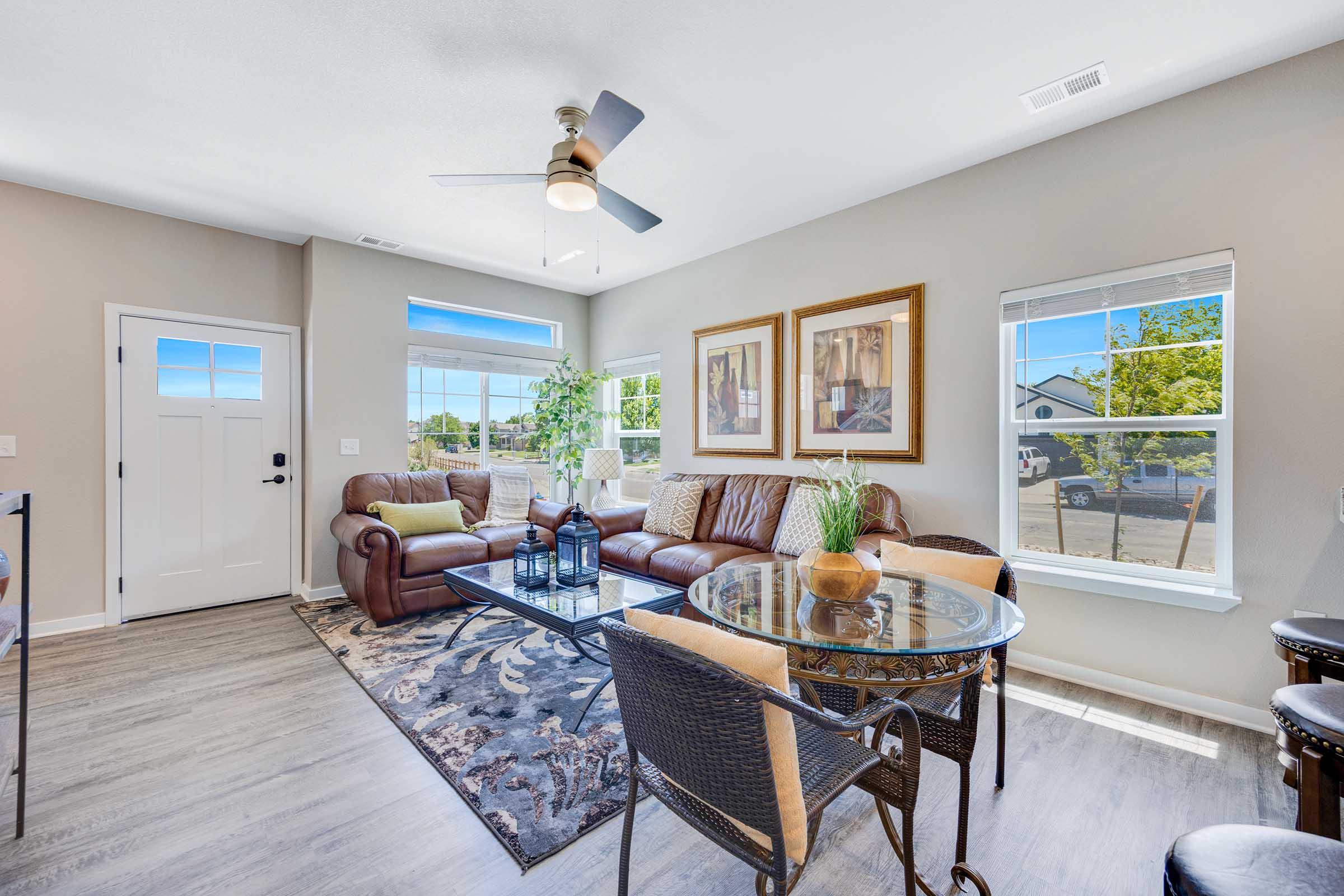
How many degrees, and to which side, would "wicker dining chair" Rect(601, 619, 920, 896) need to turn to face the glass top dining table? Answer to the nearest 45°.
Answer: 0° — it already faces it

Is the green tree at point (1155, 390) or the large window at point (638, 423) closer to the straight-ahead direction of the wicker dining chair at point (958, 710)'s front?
the large window

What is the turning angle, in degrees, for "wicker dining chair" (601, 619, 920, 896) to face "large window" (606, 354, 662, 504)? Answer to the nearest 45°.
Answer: approximately 45° to its left

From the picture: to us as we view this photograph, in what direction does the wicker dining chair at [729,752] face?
facing away from the viewer and to the right of the viewer

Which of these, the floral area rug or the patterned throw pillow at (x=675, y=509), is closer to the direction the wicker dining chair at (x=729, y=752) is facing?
the patterned throw pillow

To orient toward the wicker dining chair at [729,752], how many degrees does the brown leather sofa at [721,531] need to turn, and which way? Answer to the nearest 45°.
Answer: approximately 45° to its left

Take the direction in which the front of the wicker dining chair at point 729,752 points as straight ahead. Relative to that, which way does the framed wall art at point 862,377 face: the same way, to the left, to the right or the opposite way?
the opposite way

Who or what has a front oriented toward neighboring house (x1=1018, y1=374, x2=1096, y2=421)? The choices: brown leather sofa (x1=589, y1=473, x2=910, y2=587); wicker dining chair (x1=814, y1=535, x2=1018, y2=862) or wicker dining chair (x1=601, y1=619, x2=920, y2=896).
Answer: wicker dining chair (x1=601, y1=619, x2=920, y2=896)
